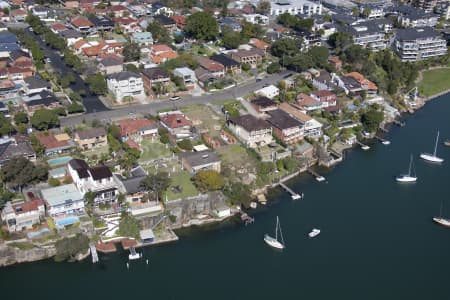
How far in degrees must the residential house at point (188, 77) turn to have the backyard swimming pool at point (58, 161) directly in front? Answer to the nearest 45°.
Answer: approximately 90° to its right

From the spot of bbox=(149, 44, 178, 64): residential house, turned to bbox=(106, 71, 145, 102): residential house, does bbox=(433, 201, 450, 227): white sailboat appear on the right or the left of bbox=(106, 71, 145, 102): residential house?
left

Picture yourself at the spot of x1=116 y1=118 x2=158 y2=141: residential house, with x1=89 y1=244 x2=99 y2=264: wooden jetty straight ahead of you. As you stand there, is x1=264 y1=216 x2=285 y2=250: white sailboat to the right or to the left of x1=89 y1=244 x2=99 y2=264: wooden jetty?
left

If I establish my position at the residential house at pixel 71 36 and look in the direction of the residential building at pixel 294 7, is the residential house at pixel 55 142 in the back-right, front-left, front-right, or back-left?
back-right

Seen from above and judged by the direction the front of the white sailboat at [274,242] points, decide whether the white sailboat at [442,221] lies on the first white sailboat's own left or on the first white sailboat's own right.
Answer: on the first white sailboat's own left
